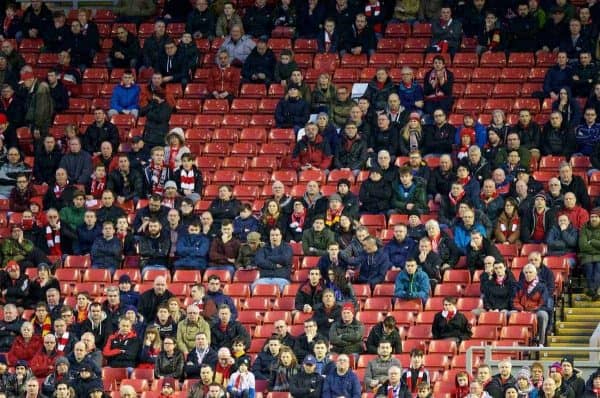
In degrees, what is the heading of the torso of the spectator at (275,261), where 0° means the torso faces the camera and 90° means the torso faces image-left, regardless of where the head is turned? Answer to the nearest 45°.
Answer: approximately 0°

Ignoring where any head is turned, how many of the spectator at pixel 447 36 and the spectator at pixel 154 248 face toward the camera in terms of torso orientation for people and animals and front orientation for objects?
2

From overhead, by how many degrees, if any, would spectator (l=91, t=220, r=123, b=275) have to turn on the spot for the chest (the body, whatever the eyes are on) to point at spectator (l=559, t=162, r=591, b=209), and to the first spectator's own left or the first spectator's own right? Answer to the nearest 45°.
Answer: approximately 90° to the first spectator's own left

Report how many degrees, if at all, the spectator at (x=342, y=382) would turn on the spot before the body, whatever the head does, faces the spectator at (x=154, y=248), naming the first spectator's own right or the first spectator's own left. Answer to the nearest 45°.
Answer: approximately 135° to the first spectator's own right
